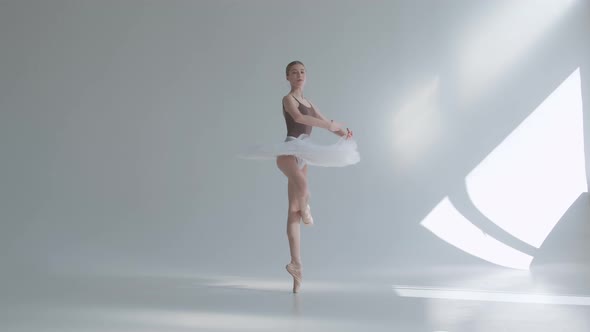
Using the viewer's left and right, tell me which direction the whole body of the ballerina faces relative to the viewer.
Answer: facing the viewer and to the right of the viewer
